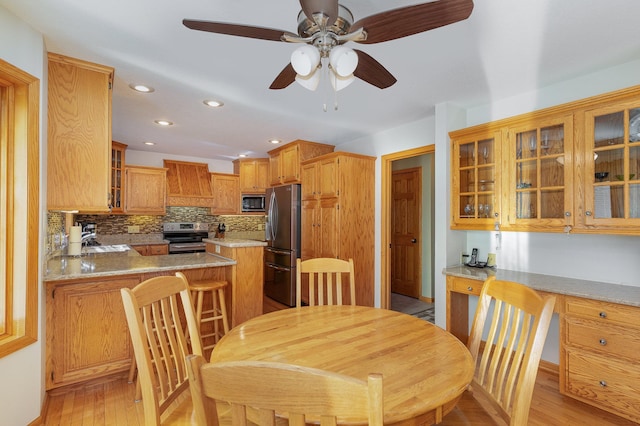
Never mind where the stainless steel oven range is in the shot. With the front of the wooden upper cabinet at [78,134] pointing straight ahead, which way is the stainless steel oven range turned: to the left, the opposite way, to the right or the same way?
to the right

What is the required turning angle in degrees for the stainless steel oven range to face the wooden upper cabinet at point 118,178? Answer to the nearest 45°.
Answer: approximately 90° to its right

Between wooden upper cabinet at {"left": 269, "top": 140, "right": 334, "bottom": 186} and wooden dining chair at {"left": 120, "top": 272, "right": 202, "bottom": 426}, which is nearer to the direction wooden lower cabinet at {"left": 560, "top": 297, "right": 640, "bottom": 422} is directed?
the wooden dining chair

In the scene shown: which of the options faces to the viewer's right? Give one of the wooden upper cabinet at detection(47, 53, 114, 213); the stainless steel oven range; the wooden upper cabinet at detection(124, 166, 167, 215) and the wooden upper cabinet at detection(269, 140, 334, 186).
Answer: the wooden upper cabinet at detection(47, 53, 114, 213)

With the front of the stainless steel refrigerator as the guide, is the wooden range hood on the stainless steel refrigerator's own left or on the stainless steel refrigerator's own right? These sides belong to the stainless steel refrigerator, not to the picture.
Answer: on the stainless steel refrigerator's own right

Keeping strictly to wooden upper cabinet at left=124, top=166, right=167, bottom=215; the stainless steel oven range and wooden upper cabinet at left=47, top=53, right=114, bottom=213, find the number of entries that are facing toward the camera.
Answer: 2
